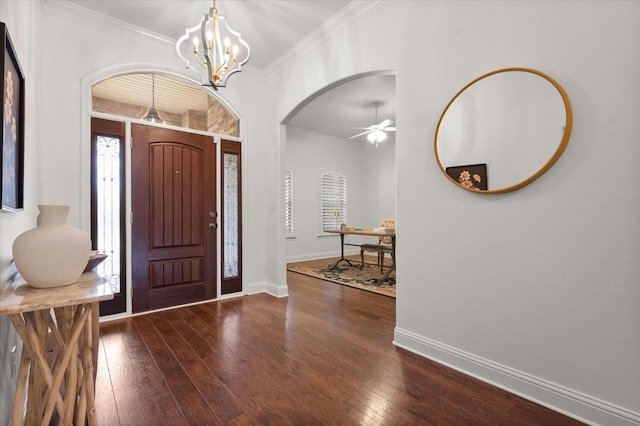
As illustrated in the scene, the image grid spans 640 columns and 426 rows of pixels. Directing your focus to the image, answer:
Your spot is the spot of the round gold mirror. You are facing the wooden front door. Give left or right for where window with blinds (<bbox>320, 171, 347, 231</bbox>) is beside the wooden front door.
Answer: right

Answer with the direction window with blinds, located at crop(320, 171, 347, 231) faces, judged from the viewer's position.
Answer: facing the viewer and to the right of the viewer

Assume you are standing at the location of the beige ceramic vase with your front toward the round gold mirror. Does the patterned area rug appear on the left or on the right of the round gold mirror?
left

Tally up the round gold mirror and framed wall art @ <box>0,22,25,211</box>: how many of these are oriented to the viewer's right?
1

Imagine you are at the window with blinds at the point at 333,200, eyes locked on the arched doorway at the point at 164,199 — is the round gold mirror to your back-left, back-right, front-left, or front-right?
front-left

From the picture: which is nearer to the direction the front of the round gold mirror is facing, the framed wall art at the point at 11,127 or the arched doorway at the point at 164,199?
the framed wall art

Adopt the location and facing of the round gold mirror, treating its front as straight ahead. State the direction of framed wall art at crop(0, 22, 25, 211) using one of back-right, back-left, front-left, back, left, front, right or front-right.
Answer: front

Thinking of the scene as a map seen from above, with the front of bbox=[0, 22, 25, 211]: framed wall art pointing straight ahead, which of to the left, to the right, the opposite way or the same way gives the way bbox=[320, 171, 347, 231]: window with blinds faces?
to the right

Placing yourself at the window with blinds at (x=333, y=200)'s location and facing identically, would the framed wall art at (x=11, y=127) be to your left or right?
on your right

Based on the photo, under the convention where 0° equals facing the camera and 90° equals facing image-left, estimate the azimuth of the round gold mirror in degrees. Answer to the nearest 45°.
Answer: approximately 45°

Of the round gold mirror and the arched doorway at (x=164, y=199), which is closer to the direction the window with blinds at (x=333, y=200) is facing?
the round gold mirror

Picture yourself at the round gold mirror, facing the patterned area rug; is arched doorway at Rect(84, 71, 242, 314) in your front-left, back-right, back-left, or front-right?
front-left

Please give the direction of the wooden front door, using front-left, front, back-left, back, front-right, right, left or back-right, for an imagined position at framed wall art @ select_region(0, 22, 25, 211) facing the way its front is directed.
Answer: front-left

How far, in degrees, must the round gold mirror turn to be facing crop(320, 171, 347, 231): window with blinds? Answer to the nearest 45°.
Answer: approximately 90° to its right

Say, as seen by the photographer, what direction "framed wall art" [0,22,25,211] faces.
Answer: facing to the right of the viewer

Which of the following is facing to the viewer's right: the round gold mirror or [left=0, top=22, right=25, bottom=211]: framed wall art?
the framed wall art

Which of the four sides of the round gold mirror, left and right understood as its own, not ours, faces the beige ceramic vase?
front
